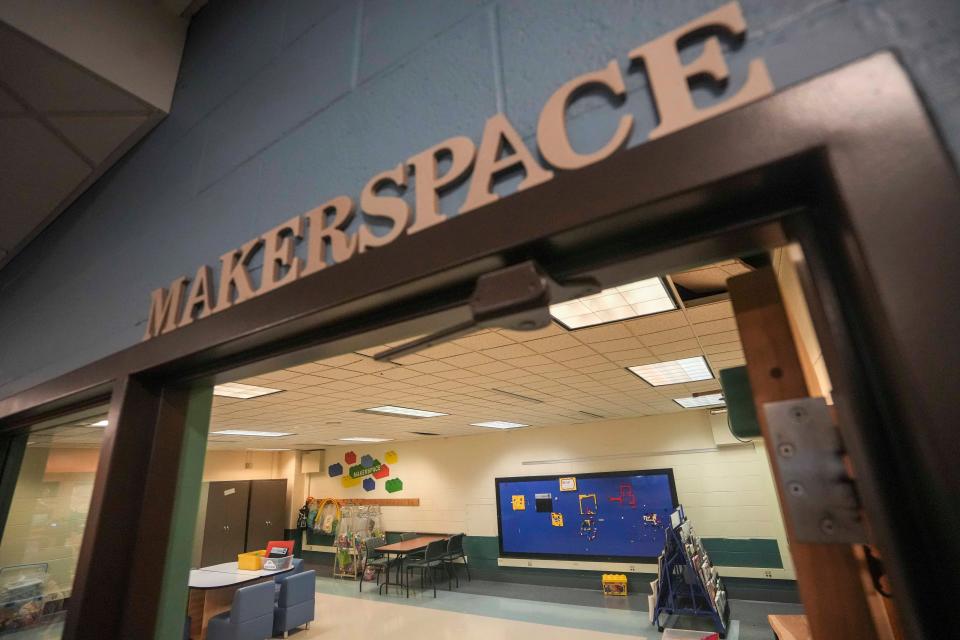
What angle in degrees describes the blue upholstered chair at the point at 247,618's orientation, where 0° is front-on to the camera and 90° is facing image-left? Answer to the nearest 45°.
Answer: approximately 135°

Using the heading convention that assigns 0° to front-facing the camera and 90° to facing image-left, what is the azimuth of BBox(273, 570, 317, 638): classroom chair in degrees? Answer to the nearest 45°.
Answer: approximately 135°

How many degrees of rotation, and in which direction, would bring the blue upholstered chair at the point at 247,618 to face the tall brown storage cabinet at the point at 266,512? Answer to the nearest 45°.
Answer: approximately 45° to its right

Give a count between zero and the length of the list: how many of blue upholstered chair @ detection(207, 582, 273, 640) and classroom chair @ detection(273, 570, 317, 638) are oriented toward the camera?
0

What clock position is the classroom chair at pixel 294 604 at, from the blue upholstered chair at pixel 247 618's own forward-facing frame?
The classroom chair is roughly at 3 o'clock from the blue upholstered chair.

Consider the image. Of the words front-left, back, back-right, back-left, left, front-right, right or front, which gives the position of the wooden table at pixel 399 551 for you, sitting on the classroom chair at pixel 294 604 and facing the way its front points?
right

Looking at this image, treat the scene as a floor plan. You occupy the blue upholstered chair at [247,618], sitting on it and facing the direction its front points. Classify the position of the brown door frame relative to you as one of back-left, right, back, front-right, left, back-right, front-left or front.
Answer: back-left
